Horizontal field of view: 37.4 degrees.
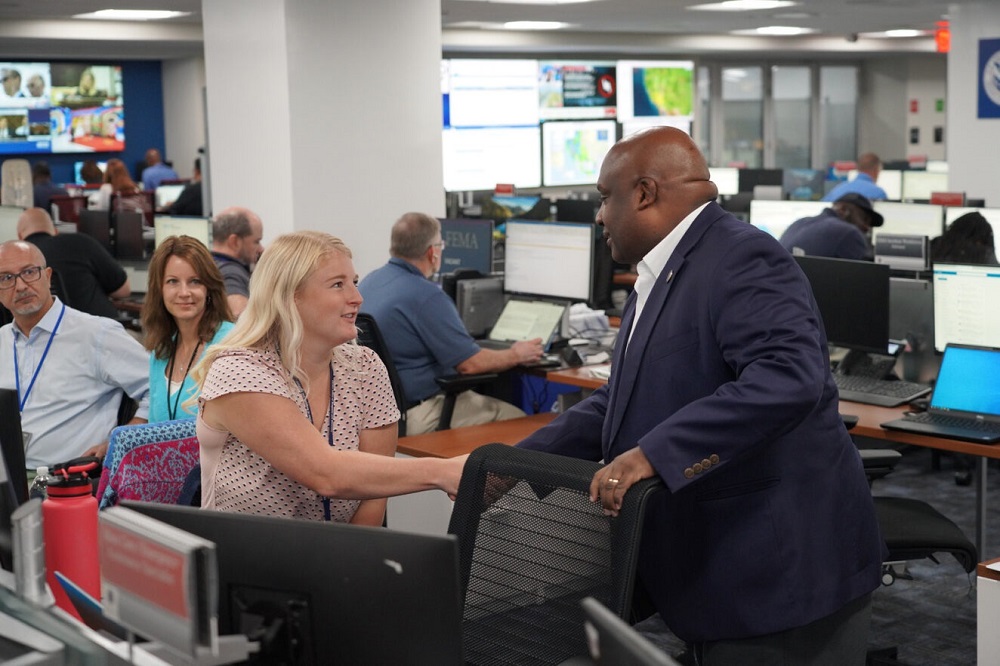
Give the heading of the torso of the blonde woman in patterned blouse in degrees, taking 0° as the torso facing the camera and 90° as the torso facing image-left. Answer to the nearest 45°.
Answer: approximately 315°

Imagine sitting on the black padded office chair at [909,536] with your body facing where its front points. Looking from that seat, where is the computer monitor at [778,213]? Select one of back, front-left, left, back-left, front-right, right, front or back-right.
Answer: left

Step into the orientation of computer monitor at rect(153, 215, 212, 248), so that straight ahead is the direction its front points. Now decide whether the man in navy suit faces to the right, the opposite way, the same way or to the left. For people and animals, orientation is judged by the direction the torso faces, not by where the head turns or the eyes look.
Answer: to the right

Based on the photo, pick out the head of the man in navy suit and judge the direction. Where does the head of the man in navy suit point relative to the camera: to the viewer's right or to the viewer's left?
to the viewer's left

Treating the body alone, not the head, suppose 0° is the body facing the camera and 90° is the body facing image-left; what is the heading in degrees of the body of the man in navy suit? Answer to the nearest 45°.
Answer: approximately 90°

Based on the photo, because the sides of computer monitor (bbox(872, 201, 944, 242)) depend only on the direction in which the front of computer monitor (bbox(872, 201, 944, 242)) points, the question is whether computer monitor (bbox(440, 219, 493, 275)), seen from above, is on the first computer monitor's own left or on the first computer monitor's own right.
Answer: on the first computer monitor's own right

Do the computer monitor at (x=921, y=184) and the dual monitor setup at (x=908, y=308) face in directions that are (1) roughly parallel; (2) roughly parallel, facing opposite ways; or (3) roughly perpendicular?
roughly parallel

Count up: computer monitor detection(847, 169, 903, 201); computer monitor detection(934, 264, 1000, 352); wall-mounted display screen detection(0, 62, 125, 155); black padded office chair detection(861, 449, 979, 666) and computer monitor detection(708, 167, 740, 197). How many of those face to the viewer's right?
1

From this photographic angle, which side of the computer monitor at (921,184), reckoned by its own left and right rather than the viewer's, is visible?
front

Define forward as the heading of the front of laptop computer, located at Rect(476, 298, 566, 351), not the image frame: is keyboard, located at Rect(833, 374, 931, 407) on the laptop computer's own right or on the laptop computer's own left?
on the laptop computer's own left

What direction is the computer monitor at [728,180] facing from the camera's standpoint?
toward the camera

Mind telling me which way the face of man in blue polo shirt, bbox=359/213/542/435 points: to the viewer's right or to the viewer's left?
to the viewer's right

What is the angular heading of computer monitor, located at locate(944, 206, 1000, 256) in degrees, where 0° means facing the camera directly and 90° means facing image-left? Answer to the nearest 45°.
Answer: approximately 0°

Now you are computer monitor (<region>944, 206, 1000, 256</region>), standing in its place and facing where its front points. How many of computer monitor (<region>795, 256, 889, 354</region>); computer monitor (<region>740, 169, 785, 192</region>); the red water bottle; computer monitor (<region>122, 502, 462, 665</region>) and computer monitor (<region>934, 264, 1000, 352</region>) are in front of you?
4

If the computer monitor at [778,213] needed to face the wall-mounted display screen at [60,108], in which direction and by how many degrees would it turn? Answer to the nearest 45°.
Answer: approximately 135° to its right

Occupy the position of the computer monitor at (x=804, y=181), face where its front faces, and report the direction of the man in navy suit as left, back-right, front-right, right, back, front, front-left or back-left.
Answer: front

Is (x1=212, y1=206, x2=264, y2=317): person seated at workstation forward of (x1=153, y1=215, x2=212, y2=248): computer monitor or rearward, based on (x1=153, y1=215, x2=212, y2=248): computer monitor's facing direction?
forward

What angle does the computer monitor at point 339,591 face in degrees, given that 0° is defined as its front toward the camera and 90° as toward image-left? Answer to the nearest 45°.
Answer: approximately 225°
